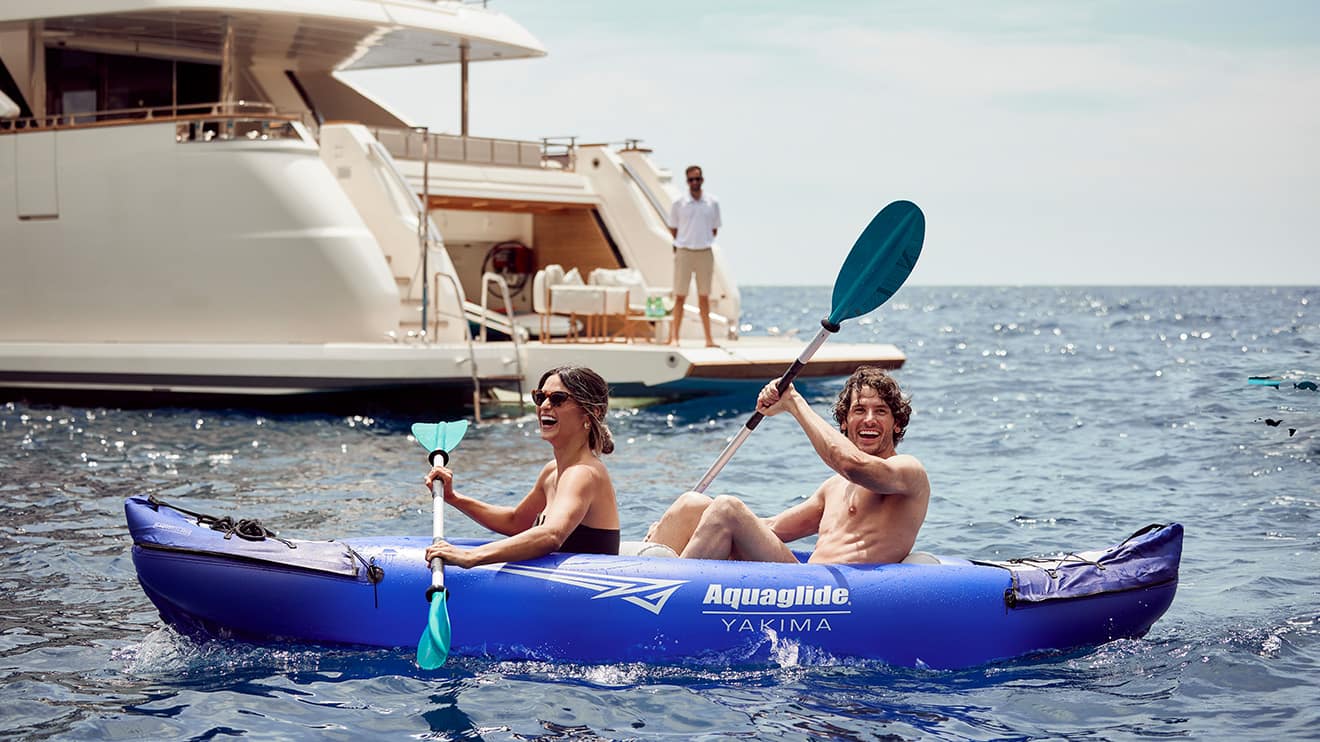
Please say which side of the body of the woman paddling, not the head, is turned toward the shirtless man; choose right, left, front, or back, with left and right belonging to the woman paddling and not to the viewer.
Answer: back

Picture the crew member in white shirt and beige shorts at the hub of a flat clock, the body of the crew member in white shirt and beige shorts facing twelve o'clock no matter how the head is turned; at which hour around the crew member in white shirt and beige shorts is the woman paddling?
The woman paddling is roughly at 12 o'clock from the crew member in white shirt and beige shorts.

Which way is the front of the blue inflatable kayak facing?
to the viewer's left

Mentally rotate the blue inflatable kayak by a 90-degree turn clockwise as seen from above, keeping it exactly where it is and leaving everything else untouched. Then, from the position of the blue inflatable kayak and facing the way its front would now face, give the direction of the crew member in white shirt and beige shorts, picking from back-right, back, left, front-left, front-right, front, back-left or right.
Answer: front

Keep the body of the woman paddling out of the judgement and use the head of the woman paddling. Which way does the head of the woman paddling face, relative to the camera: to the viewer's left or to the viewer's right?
to the viewer's left

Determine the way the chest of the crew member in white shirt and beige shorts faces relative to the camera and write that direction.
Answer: toward the camera

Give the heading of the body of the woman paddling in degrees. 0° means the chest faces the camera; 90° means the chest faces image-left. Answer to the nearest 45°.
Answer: approximately 90°

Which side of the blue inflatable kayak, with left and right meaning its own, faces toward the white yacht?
right

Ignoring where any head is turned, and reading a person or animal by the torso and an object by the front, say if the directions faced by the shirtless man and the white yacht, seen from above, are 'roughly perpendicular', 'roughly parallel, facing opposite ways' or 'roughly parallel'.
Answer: roughly perpendicular

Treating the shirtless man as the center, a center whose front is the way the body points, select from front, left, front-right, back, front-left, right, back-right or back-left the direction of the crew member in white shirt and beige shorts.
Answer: back-right

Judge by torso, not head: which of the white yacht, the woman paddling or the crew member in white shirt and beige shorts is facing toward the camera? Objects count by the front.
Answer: the crew member in white shirt and beige shorts

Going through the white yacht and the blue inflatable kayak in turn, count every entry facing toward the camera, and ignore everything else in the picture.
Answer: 0

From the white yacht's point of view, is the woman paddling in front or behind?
behind

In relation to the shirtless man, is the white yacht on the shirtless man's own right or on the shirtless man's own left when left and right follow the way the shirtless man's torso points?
on the shirtless man's own right

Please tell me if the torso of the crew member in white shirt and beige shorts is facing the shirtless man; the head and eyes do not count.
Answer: yes
